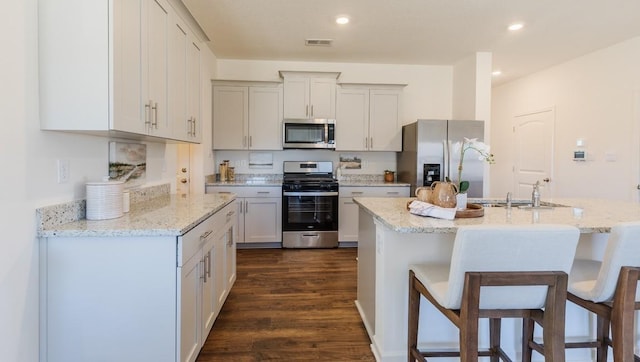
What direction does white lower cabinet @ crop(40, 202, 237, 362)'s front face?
to the viewer's right

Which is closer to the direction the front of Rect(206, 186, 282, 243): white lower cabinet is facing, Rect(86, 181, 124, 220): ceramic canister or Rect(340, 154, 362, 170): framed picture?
the ceramic canister

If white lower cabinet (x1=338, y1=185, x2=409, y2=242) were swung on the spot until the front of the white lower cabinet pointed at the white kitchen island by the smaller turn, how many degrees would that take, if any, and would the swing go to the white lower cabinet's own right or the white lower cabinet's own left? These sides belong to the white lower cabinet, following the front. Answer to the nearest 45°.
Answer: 0° — it already faces it

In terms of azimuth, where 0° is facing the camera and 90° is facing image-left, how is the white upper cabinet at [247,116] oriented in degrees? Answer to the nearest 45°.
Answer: approximately 0°

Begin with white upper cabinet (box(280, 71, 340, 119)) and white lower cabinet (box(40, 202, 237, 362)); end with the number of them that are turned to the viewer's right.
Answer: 1
